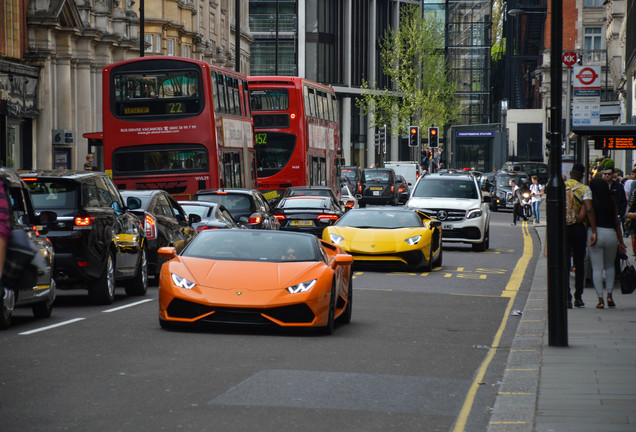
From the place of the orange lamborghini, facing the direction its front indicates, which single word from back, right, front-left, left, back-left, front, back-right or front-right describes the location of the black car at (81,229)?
back-right

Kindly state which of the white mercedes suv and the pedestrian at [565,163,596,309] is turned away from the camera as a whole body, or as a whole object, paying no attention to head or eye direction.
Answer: the pedestrian

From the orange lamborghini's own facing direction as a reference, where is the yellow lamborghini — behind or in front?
behind

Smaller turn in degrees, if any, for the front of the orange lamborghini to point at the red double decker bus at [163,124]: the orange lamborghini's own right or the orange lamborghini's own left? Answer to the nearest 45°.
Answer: approximately 180°

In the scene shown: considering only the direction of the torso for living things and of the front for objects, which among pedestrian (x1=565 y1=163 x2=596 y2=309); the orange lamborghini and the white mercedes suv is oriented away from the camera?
the pedestrian

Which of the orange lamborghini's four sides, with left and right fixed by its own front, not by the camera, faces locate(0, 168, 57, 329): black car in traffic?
right

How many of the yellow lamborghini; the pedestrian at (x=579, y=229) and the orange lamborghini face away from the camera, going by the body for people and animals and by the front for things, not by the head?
1

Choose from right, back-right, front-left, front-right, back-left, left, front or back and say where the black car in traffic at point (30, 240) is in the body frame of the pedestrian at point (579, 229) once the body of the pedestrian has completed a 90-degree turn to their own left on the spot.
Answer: front-left

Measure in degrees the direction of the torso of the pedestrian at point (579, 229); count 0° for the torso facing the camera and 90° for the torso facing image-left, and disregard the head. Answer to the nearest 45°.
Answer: approximately 180°

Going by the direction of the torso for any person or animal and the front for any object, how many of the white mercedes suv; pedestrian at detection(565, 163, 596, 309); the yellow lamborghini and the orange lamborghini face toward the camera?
3

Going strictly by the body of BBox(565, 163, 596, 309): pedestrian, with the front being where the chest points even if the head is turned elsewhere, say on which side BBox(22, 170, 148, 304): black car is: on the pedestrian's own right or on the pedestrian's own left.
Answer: on the pedestrian's own left
